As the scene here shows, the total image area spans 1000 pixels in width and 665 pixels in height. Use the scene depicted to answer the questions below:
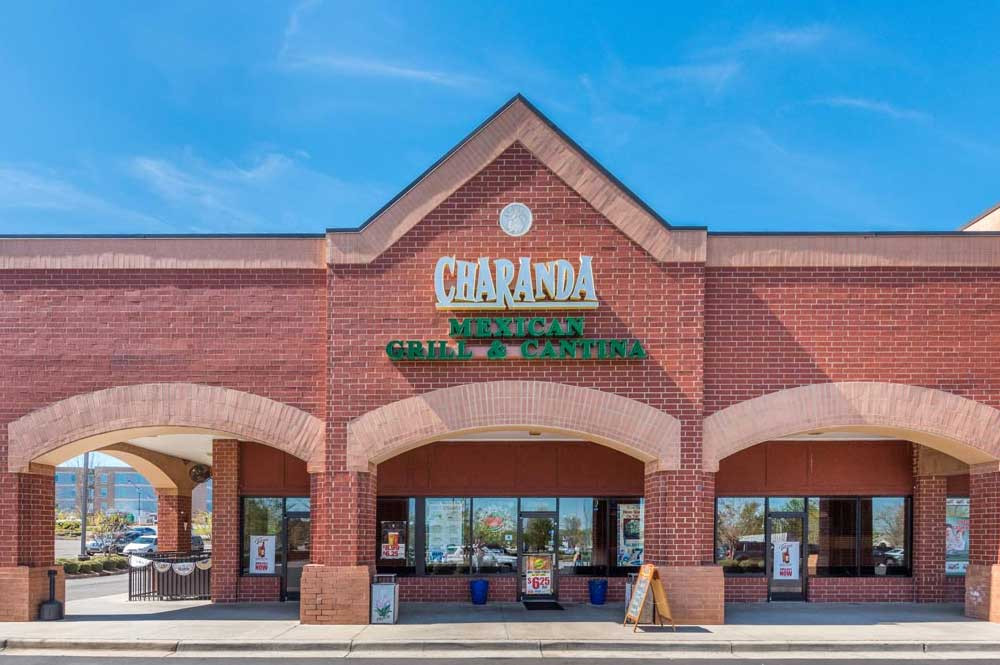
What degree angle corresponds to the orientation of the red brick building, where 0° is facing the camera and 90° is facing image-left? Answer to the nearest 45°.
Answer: approximately 0°

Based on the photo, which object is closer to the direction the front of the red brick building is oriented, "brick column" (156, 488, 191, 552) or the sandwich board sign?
the sandwich board sign

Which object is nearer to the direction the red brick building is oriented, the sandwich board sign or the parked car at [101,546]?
the sandwich board sign
